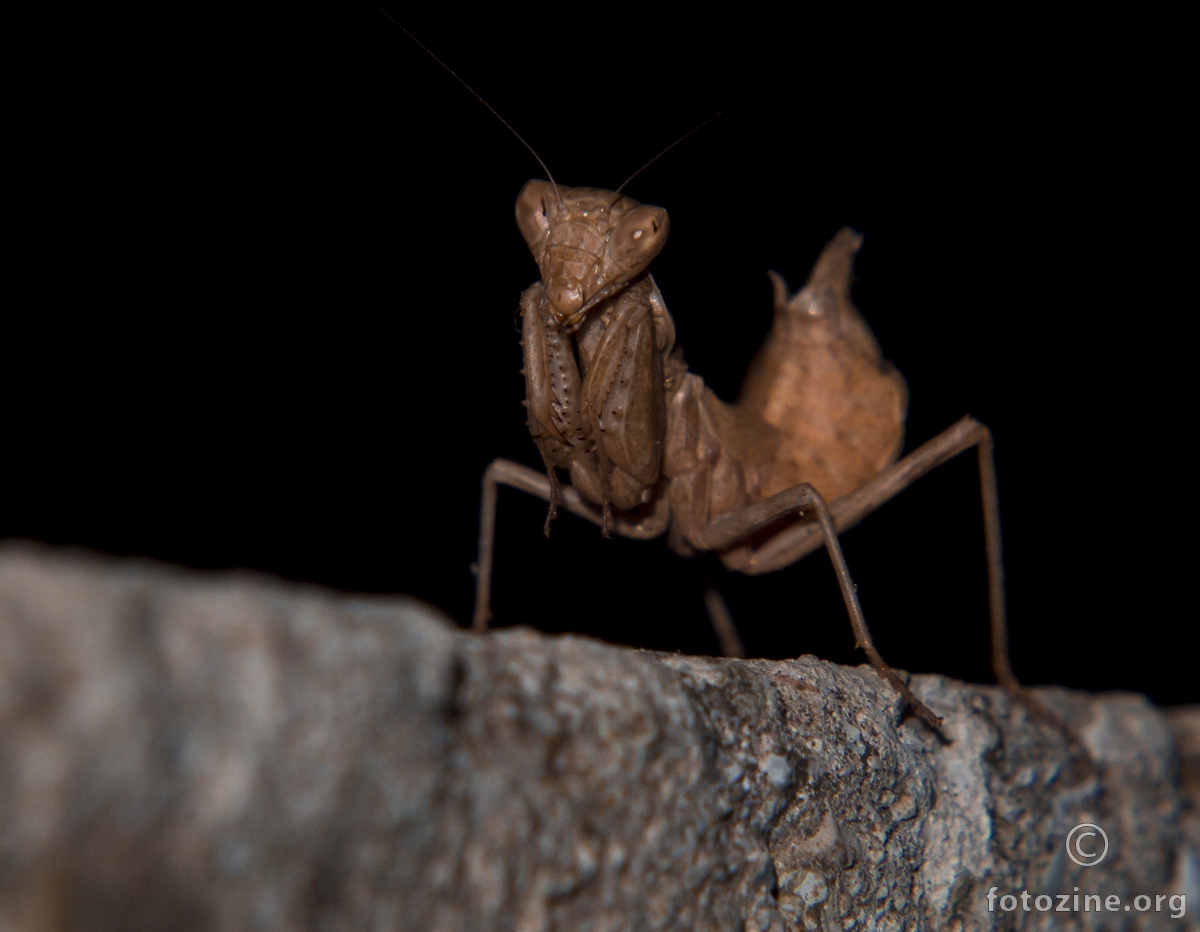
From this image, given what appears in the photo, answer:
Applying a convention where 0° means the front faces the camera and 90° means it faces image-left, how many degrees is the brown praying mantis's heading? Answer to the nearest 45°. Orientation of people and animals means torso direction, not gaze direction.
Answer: approximately 45°
